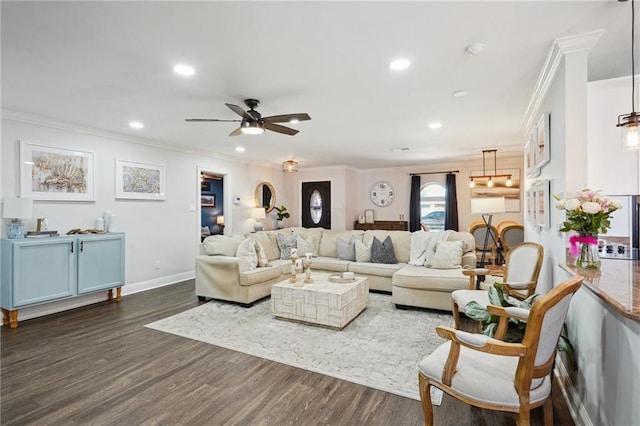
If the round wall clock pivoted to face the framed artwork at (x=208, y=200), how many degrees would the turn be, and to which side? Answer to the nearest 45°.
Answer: approximately 90° to its right

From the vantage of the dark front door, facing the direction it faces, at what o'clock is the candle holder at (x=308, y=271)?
The candle holder is roughly at 12 o'clock from the dark front door.

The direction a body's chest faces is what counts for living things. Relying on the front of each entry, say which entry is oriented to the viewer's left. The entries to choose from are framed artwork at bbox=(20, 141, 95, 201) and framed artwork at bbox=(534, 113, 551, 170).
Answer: framed artwork at bbox=(534, 113, 551, 170)

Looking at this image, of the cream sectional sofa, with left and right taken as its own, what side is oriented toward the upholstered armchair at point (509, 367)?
front

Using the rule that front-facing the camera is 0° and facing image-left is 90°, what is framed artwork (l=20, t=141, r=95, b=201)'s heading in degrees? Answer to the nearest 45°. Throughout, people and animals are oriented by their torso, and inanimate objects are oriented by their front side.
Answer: approximately 315°

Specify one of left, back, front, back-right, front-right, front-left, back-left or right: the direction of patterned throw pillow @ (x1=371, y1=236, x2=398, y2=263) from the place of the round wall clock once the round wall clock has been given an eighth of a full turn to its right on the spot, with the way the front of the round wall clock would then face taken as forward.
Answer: front-left

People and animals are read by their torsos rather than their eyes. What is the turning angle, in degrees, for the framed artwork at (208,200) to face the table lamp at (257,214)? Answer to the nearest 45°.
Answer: approximately 45° to its left

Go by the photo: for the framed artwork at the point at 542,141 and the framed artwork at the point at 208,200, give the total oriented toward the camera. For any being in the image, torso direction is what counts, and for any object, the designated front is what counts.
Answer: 1

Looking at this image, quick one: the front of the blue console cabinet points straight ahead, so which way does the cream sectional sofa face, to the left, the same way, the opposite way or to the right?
to the right

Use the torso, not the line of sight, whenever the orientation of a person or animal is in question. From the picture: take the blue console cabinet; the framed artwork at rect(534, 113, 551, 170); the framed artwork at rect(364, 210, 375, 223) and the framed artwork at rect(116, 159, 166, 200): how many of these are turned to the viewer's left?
1

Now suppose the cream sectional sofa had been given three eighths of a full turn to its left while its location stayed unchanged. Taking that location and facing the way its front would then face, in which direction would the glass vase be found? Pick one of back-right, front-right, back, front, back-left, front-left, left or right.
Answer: right

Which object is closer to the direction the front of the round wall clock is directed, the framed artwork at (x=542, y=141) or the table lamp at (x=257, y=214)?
the framed artwork

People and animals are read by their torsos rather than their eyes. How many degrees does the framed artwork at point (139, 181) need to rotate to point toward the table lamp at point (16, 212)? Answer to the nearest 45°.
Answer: approximately 90° to its right

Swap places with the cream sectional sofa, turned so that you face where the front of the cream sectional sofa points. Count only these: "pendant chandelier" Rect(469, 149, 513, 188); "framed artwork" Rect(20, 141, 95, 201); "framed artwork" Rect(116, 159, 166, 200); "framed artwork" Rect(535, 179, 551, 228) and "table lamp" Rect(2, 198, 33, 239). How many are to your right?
3

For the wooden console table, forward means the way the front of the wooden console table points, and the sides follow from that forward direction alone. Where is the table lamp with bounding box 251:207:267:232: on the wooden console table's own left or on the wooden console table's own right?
on the wooden console table's own right

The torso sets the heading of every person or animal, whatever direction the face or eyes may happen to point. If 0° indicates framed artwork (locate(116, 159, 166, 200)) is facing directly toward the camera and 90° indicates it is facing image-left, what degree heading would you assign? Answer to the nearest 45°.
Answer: approximately 315°
